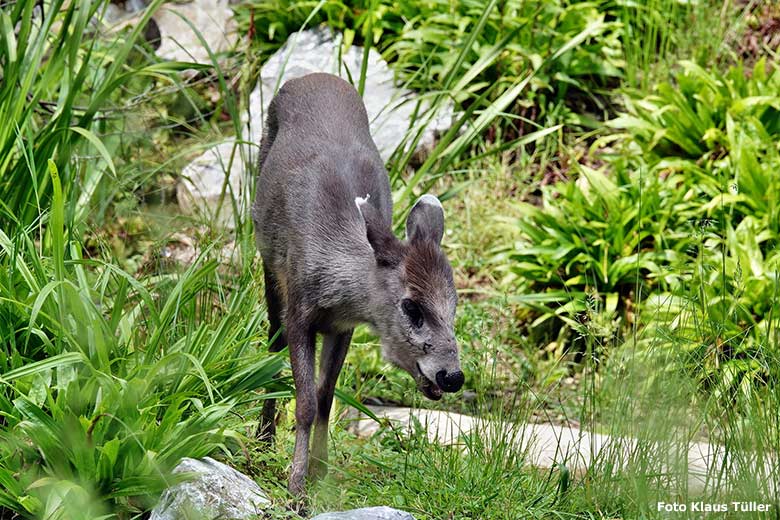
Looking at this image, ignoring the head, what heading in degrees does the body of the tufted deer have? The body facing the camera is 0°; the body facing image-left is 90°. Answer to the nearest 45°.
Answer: approximately 315°

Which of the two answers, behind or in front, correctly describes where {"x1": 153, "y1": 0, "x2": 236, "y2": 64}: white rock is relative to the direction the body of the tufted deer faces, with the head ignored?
behind

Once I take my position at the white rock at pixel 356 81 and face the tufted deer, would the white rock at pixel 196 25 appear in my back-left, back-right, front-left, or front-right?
back-right

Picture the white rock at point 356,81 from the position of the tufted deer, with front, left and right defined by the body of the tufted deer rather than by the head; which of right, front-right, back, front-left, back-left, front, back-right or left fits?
back-left
